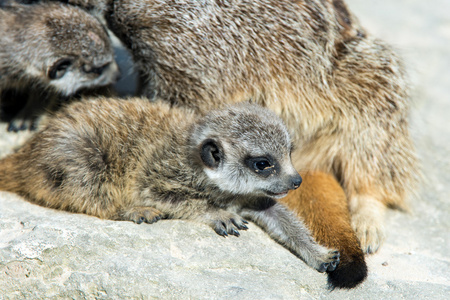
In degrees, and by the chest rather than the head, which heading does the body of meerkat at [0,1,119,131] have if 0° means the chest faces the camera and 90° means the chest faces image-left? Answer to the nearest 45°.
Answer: approximately 270°

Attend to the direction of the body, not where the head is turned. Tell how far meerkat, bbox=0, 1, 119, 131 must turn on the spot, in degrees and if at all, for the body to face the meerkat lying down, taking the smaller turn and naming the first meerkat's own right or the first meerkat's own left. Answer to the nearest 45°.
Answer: approximately 45° to the first meerkat's own right
